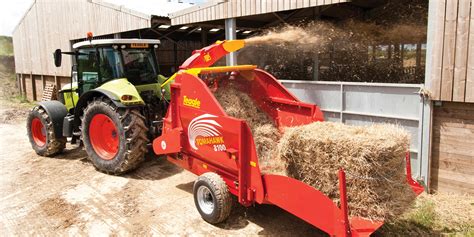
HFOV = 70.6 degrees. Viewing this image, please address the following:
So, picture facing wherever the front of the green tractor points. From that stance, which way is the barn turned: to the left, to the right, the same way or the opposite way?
to the left

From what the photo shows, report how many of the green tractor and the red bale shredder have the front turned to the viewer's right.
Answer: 0

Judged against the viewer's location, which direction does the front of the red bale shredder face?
facing away from the viewer and to the left of the viewer

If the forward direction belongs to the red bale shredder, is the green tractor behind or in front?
in front

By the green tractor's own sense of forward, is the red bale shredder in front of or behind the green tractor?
behind

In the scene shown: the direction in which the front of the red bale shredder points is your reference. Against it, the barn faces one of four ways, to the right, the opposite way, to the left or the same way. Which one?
to the left

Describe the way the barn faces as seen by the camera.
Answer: facing the viewer and to the left of the viewer

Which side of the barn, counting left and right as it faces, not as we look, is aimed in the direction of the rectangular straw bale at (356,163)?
front

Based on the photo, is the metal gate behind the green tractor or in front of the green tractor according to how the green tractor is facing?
behind

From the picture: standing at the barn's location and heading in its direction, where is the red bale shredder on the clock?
The red bale shredder is roughly at 12 o'clock from the barn.

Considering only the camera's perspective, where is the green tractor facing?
facing away from the viewer and to the left of the viewer
